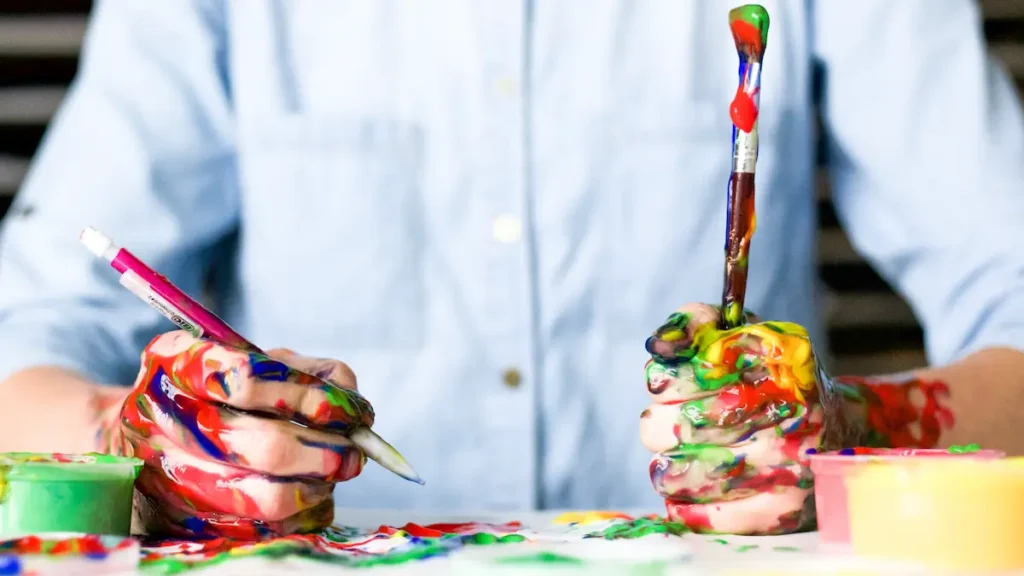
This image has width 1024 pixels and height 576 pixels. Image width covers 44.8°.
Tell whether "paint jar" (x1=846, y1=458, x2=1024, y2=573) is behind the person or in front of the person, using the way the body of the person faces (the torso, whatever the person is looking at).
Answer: in front

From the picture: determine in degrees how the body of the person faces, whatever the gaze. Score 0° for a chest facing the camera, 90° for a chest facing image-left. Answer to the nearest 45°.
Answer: approximately 0°

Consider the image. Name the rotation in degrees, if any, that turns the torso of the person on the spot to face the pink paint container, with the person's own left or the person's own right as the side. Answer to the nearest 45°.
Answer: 0° — they already face it
